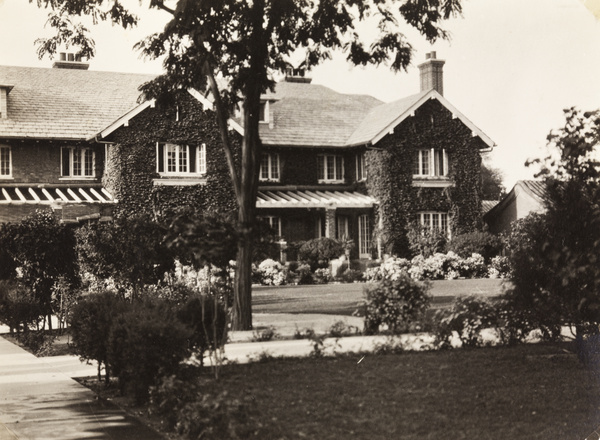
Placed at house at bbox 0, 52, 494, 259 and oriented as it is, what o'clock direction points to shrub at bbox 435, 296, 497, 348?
The shrub is roughly at 12 o'clock from the house.

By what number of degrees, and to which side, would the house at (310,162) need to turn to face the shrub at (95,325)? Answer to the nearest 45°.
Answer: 0° — it already faces it

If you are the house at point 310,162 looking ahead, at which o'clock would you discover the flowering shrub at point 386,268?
The flowering shrub is roughly at 12 o'clock from the house.

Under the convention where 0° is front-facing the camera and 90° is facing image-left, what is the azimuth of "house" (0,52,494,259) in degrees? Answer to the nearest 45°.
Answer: approximately 0°

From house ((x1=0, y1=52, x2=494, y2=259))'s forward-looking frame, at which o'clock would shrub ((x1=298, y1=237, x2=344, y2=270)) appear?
The shrub is roughly at 12 o'clock from the house.

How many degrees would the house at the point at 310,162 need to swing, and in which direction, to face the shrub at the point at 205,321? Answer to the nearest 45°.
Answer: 0° — it already faces it

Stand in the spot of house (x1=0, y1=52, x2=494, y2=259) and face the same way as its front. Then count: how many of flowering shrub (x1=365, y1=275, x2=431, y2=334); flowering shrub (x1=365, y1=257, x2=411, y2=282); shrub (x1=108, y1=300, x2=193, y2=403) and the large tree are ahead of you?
4

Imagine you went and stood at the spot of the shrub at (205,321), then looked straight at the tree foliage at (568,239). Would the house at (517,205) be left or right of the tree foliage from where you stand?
left

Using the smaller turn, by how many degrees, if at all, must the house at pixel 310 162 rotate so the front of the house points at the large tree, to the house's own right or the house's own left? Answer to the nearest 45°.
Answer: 0° — it already faces it
